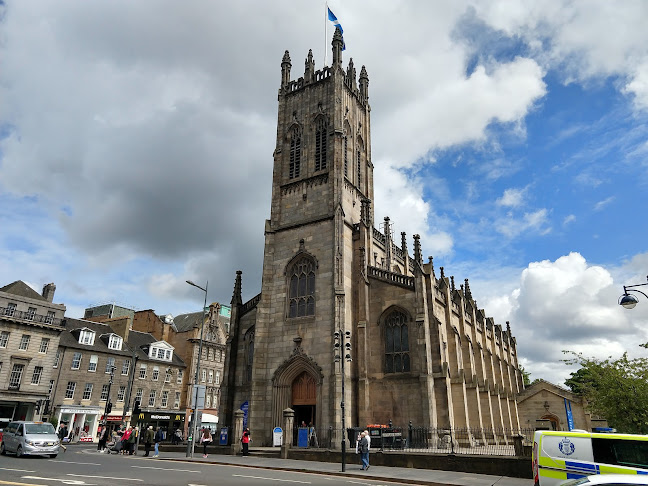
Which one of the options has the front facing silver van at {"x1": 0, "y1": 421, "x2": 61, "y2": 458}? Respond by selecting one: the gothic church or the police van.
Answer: the gothic church

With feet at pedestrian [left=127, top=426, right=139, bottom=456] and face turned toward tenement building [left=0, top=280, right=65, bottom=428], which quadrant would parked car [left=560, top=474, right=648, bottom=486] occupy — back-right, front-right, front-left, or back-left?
back-left

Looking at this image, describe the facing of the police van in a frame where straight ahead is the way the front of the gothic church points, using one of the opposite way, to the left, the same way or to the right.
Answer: to the left

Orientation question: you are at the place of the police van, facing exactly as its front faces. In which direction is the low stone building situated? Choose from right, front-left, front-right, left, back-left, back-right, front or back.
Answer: left

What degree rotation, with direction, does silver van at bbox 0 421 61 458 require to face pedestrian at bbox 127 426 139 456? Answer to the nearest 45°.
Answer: approximately 90° to its left

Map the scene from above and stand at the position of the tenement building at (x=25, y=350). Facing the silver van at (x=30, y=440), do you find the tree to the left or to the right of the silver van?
left

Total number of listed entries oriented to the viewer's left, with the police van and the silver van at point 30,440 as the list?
0
